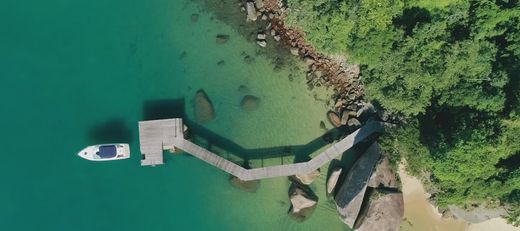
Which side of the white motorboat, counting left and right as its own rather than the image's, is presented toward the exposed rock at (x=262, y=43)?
back

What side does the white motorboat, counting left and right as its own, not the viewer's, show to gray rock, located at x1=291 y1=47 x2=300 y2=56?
back

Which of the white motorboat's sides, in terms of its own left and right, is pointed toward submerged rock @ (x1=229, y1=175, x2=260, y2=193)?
back

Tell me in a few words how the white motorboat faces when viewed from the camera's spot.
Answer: facing to the left of the viewer

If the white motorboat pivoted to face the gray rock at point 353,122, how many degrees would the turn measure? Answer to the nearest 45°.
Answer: approximately 180°

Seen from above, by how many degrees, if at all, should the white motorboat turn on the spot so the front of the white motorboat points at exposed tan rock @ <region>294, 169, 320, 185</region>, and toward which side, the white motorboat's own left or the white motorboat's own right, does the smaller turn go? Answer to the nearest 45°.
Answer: approximately 180°

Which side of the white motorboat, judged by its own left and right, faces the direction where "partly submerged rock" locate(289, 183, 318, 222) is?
back

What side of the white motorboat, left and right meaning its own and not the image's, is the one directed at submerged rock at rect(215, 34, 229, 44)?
back

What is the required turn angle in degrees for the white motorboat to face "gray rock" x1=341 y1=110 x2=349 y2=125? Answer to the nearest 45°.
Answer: approximately 180°

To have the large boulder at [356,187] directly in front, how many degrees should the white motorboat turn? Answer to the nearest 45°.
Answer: approximately 180°

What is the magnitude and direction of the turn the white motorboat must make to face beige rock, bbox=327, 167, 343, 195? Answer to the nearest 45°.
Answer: approximately 180°
